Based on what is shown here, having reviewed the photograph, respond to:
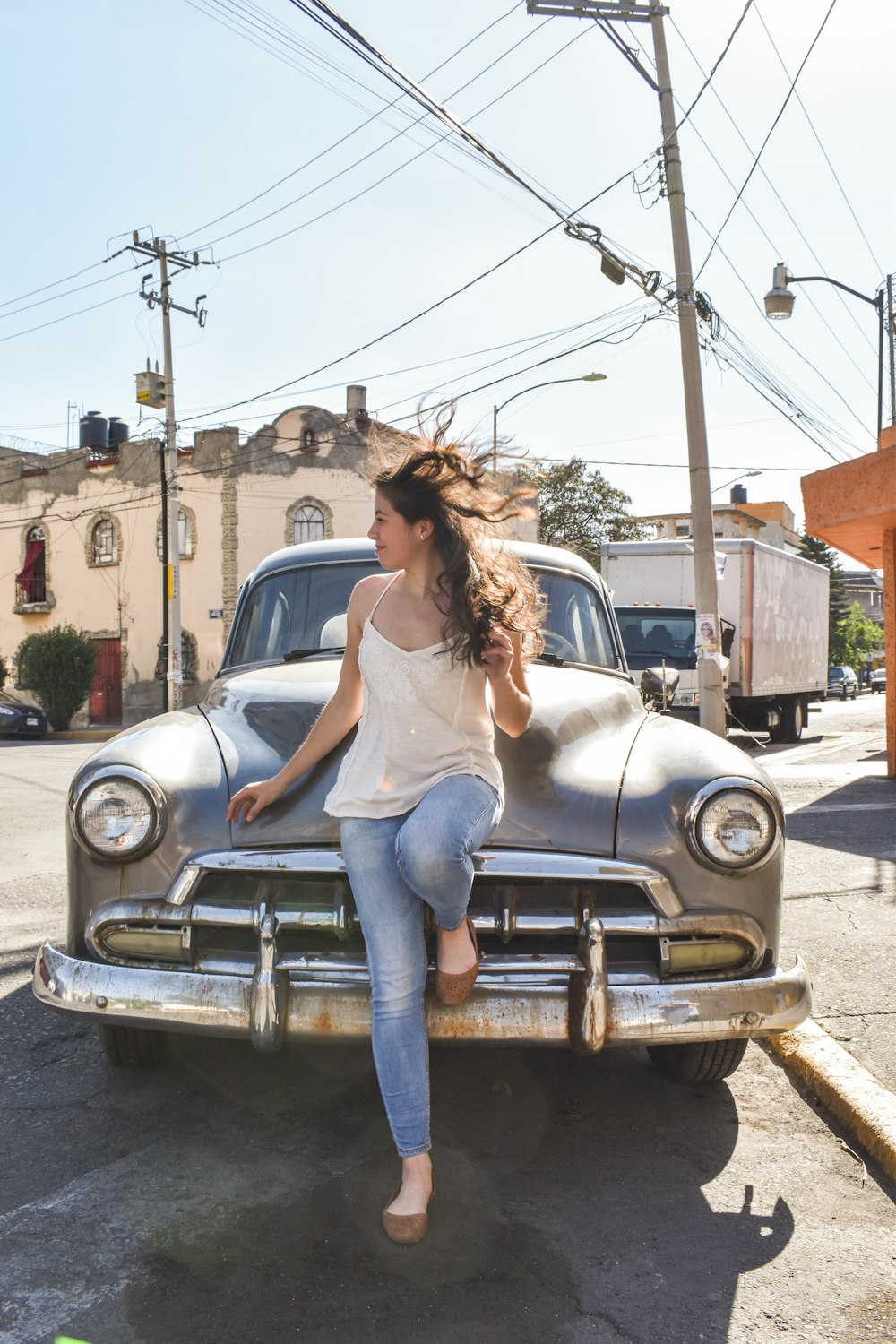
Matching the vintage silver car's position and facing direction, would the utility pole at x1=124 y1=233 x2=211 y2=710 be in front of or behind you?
behind

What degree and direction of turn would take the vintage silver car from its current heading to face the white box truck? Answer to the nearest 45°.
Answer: approximately 180°

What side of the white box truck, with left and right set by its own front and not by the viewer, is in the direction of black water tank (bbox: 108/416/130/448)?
right

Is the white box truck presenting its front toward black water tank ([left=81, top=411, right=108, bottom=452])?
no

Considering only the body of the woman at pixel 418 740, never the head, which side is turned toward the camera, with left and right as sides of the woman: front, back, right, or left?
front

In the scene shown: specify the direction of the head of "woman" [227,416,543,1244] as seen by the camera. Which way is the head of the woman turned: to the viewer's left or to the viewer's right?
to the viewer's left

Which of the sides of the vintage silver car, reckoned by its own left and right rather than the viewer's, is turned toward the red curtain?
back

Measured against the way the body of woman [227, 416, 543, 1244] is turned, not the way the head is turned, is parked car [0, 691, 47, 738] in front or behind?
behind

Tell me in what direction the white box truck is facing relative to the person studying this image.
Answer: facing the viewer and to the left of the viewer

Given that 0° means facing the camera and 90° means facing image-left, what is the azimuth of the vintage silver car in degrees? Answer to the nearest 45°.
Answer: approximately 0°

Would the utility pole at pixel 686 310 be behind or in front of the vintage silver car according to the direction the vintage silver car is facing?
behind

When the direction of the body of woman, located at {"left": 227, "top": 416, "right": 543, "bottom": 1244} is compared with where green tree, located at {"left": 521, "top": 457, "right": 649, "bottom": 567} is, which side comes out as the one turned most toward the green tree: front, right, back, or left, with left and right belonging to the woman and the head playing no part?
back

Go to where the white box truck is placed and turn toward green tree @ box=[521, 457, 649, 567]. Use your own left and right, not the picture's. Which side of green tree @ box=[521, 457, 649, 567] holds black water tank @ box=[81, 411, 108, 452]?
left

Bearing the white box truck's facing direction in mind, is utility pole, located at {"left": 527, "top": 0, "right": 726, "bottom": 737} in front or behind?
in front
